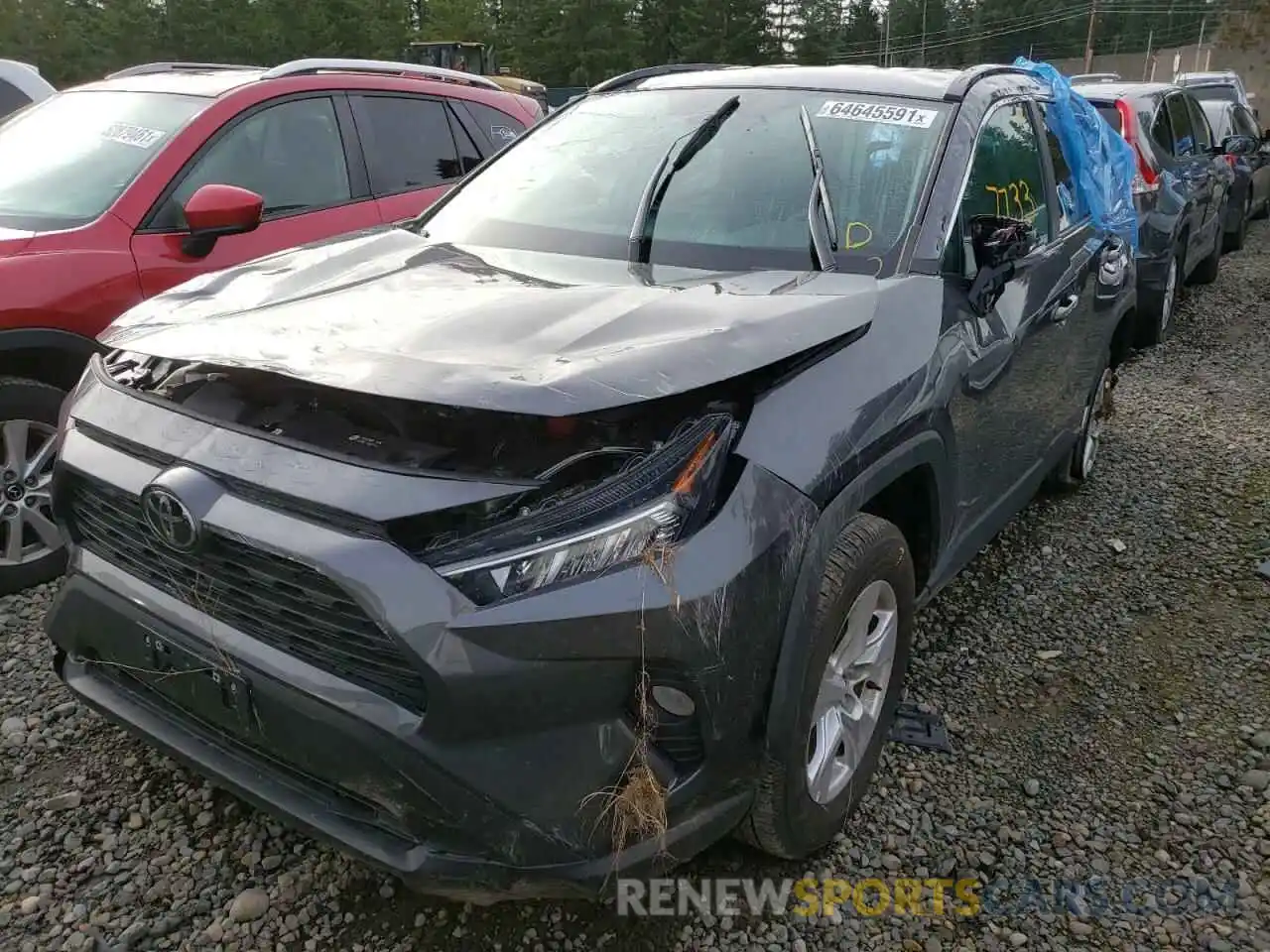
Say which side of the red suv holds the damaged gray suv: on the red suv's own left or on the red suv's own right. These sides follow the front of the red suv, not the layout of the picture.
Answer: on the red suv's own left

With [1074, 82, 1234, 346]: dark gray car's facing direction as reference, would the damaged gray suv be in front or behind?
behind

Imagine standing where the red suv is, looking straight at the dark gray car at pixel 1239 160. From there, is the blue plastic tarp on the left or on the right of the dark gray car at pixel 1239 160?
right

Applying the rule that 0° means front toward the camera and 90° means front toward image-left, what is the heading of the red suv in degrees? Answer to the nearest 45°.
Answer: approximately 45°

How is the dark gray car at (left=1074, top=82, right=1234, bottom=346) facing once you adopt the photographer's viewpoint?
facing away from the viewer and to the right of the viewer

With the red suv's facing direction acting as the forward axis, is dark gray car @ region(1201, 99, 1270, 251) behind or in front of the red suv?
behind

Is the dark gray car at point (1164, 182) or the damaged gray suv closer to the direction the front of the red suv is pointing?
the damaged gray suv

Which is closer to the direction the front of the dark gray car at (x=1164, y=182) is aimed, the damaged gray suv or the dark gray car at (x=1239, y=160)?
the dark gray car

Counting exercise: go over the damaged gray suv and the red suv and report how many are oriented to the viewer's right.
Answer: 0
